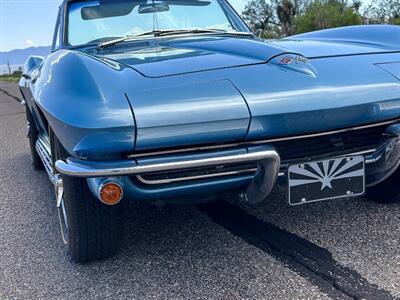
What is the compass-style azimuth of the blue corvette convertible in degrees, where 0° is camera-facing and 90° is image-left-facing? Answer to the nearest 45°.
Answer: approximately 315°
